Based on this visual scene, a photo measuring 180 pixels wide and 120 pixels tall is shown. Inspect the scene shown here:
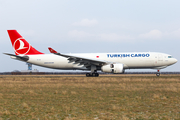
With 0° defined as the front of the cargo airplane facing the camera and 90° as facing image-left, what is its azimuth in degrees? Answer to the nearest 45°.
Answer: approximately 270°
